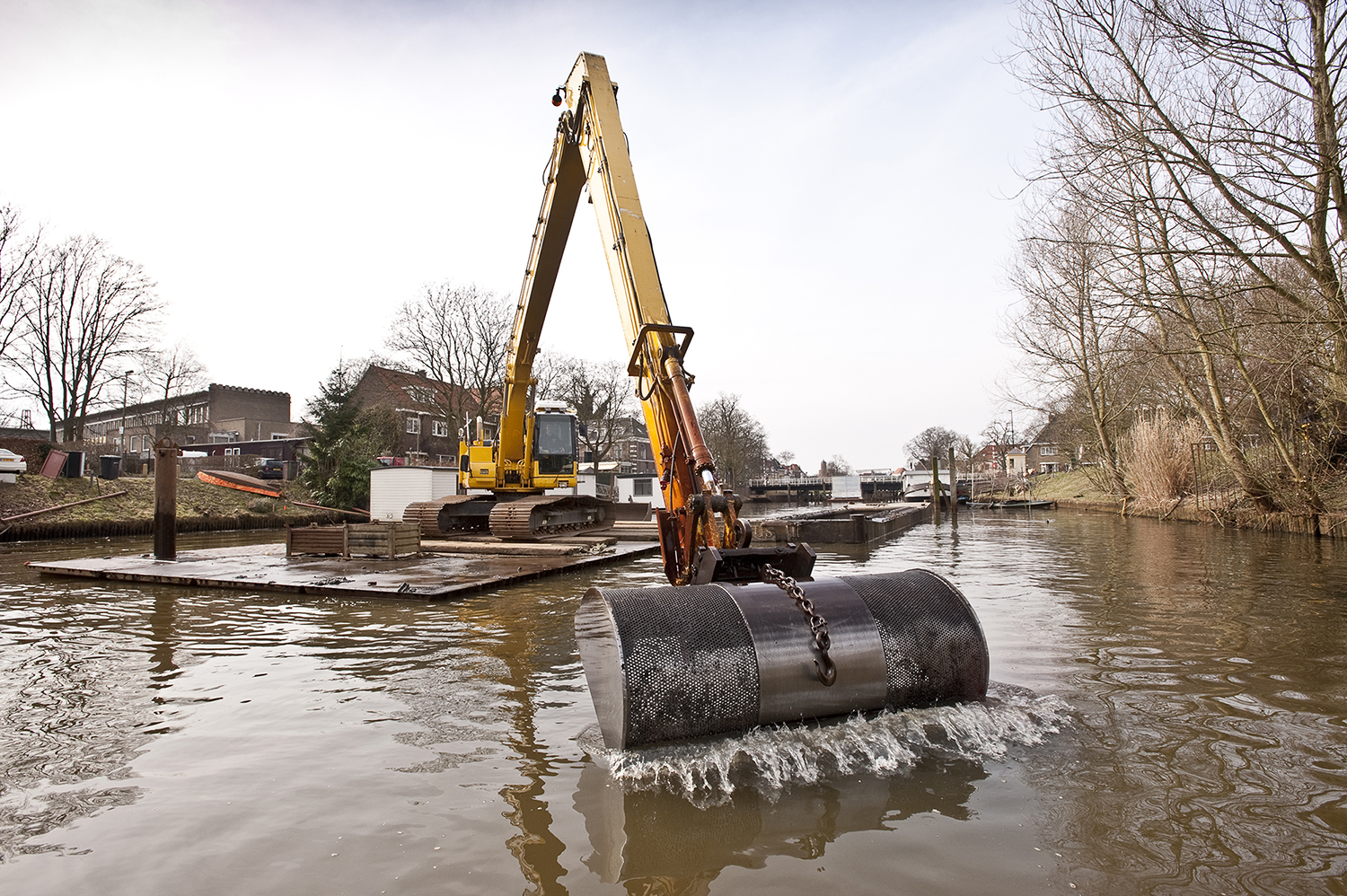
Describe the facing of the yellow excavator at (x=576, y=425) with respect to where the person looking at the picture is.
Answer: facing the viewer and to the right of the viewer

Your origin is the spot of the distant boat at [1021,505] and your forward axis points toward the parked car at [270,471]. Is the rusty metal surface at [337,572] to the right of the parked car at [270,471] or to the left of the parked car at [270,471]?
left

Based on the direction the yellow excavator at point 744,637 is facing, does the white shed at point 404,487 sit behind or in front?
behind
